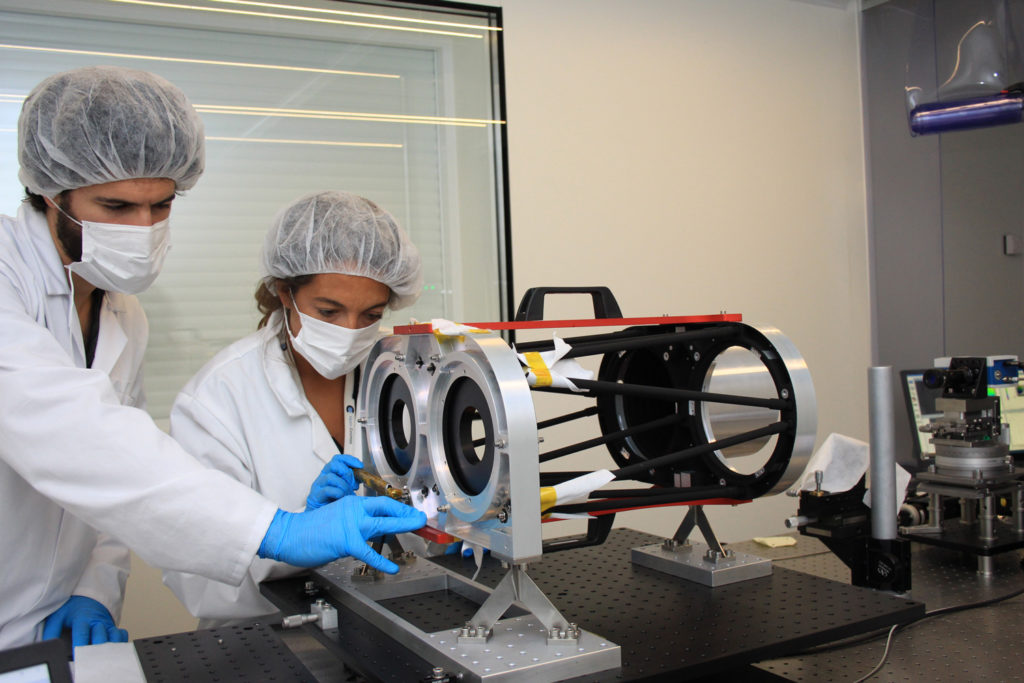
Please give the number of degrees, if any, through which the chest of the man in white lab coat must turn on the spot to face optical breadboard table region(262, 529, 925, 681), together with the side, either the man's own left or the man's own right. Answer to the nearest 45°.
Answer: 0° — they already face it

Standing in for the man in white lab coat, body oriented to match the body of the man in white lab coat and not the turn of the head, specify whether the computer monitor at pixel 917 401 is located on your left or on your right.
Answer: on your left

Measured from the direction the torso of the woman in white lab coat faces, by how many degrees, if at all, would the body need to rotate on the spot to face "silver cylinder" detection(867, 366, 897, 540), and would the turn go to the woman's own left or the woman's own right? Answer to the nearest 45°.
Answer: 0° — they already face it

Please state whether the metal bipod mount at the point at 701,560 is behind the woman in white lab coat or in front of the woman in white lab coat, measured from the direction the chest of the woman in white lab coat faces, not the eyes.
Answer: in front

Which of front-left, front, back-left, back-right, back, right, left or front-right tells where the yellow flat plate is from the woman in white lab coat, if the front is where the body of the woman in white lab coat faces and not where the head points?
front-left

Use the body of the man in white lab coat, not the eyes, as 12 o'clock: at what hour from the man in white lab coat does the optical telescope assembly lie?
The optical telescope assembly is roughly at 12 o'clock from the man in white lab coat.

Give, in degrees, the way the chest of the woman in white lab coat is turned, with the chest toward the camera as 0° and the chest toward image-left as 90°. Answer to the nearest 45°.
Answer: approximately 315°
